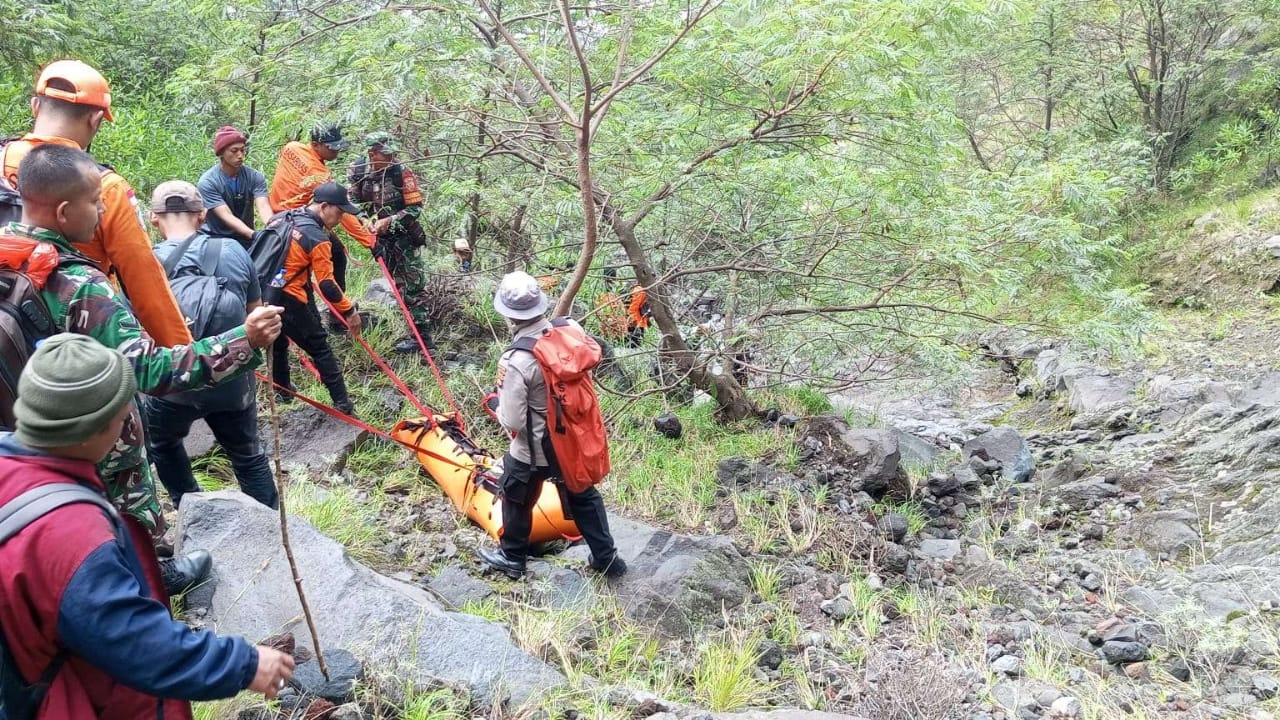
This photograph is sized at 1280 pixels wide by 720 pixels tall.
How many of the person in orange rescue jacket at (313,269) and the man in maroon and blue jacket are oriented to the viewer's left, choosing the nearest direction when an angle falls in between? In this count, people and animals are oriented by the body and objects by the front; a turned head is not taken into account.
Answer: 0

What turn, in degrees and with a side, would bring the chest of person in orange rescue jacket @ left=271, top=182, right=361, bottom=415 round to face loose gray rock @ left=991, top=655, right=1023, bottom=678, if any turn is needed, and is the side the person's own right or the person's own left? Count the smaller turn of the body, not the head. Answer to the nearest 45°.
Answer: approximately 45° to the person's own right

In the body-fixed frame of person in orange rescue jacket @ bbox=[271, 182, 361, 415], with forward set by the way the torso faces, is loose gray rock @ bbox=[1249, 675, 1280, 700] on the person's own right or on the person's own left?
on the person's own right

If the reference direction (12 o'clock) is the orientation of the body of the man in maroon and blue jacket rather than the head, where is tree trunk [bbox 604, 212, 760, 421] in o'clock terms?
The tree trunk is roughly at 12 o'clock from the man in maroon and blue jacket.

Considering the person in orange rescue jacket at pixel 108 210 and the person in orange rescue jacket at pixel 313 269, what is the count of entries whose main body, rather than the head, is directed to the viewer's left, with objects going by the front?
0

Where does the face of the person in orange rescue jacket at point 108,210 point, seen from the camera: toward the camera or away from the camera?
away from the camera

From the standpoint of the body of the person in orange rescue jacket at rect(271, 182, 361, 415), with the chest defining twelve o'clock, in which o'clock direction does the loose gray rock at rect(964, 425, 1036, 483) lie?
The loose gray rock is roughly at 12 o'clock from the person in orange rescue jacket.

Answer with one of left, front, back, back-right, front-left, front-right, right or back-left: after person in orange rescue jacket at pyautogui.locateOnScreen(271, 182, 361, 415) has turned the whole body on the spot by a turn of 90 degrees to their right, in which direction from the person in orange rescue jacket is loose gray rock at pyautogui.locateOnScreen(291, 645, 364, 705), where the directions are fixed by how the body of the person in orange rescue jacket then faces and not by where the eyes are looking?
front

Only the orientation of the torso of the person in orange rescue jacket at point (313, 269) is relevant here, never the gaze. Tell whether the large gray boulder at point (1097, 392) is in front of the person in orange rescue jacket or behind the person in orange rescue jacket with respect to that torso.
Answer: in front

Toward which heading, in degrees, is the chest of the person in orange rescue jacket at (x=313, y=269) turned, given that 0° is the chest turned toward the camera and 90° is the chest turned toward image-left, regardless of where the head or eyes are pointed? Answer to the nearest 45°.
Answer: approximately 270°

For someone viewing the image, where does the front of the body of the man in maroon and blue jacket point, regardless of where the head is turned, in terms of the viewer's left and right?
facing away from the viewer and to the right of the viewer

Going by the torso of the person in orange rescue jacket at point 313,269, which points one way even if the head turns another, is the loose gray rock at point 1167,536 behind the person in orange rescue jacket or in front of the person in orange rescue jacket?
in front

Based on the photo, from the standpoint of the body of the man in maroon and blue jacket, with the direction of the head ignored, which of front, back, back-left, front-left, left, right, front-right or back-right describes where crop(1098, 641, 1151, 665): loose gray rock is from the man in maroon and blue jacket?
front-right

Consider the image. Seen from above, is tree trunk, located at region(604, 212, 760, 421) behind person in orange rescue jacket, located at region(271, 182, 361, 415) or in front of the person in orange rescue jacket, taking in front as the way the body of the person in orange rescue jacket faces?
in front
